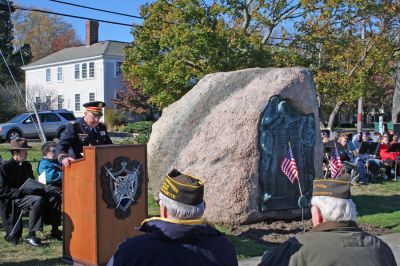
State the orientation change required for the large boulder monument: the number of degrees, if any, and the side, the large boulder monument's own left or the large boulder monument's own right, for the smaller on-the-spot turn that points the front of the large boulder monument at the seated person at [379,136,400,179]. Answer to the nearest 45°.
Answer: approximately 90° to the large boulder monument's own left

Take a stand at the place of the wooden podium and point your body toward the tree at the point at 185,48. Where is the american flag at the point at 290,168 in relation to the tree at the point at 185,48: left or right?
right

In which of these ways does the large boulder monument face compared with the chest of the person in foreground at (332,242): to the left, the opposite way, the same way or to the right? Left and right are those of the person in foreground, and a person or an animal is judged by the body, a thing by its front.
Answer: the opposite way

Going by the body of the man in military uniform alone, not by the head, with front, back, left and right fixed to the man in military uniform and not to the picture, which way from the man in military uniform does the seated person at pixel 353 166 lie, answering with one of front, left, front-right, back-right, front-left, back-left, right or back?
left

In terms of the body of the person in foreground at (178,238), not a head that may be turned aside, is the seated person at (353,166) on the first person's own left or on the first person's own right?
on the first person's own right

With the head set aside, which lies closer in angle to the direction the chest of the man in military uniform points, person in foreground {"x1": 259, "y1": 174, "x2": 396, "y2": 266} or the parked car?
the person in foreground

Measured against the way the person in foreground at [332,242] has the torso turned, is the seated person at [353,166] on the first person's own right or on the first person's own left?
on the first person's own right

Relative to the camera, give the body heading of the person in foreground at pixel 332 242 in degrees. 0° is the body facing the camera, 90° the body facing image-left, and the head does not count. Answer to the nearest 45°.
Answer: approximately 135°

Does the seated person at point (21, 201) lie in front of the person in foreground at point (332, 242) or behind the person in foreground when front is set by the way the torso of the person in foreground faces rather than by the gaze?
in front

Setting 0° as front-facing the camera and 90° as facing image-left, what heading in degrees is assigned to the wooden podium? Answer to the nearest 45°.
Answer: approximately 315°

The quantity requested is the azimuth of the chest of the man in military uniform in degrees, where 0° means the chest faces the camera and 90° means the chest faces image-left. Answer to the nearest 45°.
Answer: approximately 315°

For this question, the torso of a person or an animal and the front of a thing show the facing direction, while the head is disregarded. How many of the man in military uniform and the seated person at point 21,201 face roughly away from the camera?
0

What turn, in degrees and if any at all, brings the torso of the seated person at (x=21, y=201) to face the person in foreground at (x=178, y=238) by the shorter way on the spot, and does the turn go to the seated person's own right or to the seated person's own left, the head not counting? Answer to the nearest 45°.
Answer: approximately 45° to the seated person's own right
